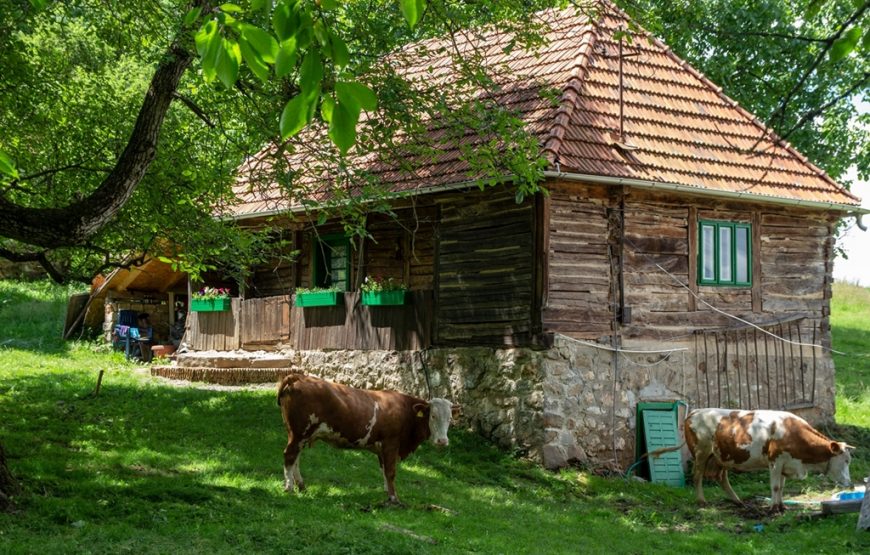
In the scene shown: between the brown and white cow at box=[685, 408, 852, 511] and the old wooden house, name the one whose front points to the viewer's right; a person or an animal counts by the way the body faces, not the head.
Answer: the brown and white cow

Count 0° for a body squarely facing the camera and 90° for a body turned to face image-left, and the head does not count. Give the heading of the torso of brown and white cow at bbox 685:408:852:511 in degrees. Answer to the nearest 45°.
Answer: approximately 270°

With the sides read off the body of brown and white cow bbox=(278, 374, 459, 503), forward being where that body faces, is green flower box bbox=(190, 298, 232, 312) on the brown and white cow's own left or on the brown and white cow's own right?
on the brown and white cow's own left

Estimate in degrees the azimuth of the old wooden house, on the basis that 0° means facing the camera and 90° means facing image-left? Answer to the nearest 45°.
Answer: approximately 45°

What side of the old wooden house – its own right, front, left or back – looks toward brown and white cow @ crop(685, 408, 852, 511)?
left

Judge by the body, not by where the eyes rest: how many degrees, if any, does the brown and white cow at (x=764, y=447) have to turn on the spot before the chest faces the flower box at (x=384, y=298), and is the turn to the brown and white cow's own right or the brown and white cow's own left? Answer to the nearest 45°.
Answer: approximately 180°

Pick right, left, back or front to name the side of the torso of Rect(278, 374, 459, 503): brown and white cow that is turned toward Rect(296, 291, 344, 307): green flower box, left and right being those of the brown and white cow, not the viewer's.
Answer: left

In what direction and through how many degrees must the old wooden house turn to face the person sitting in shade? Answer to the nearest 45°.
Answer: approximately 90° to its right

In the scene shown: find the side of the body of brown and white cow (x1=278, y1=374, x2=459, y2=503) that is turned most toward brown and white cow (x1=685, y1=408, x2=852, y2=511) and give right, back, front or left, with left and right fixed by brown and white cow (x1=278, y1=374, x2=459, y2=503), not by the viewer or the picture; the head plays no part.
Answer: front

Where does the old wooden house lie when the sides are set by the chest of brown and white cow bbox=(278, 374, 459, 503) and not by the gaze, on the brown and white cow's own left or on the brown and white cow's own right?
on the brown and white cow's own left

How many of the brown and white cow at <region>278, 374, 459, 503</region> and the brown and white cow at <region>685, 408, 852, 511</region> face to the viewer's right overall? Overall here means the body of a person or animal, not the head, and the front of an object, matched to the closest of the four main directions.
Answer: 2

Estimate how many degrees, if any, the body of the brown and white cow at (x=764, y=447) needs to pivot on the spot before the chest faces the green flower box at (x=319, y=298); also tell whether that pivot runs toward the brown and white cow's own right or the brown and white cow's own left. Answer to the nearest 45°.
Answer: approximately 180°

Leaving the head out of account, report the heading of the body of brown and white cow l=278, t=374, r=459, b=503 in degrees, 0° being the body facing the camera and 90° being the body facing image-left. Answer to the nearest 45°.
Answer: approximately 270°

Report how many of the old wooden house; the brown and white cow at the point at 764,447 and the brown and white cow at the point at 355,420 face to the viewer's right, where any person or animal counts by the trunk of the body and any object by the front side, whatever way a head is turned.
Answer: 2
